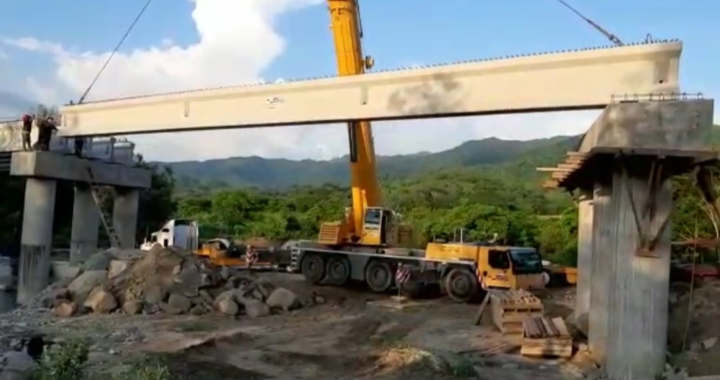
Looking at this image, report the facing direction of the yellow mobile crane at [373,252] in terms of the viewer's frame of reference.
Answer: facing the viewer and to the right of the viewer

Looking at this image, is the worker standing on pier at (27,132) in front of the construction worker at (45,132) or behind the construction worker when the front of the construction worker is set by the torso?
behind

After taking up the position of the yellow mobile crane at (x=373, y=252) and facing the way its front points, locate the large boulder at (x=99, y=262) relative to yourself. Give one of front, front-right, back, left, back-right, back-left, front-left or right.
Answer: back-right

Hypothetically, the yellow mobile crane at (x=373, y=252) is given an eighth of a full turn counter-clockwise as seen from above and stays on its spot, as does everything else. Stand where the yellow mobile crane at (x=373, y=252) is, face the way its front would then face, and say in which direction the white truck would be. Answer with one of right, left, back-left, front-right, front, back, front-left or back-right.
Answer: back-left

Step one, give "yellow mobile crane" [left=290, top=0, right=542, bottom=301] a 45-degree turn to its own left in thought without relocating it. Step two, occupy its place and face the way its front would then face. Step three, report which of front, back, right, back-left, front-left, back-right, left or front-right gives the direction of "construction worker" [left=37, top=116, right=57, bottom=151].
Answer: back

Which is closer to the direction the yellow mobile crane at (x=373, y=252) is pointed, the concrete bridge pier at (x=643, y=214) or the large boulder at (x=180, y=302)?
the concrete bridge pier

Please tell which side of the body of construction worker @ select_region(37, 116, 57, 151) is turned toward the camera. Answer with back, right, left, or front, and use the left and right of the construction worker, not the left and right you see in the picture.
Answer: right

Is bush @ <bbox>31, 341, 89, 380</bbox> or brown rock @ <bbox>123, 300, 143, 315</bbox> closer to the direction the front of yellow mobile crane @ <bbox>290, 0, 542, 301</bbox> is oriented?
the bush
